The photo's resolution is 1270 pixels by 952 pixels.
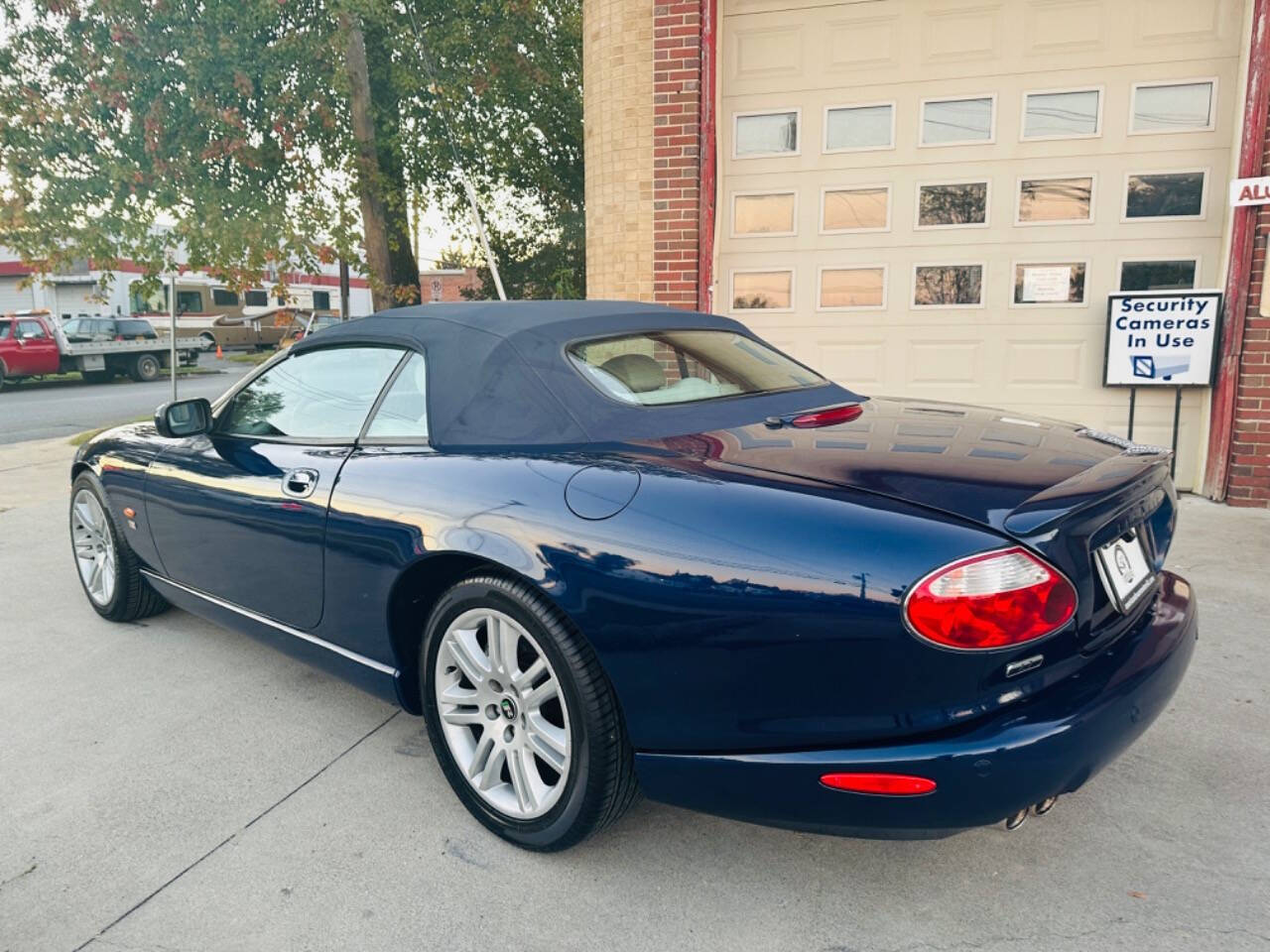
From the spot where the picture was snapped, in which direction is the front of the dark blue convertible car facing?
facing away from the viewer and to the left of the viewer

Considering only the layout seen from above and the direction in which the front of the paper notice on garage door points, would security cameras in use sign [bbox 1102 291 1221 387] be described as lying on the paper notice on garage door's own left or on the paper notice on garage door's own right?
on the paper notice on garage door's own left

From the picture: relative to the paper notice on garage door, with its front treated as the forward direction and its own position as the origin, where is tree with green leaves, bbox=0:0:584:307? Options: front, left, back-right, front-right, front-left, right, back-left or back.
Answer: right

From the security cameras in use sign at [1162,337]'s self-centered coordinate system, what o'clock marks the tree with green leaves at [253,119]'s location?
The tree with green leaves is roughly at 3 o'clock from the security cameras in use sign.

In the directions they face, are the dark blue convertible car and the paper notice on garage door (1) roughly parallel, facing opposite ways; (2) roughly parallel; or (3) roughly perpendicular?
roughly perpendicular

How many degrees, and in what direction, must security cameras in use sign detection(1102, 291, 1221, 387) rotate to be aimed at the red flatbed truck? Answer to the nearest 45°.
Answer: approximately 90° to its right

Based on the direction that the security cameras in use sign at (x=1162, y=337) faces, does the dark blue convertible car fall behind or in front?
in front

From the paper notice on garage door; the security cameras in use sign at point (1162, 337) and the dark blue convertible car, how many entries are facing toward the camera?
2

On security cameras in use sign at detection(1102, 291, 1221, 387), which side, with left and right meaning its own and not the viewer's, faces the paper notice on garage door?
right

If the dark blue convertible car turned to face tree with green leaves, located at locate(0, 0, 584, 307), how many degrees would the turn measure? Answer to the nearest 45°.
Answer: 0° — it already faces it

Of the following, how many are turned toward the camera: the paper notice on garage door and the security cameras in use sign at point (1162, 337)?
2

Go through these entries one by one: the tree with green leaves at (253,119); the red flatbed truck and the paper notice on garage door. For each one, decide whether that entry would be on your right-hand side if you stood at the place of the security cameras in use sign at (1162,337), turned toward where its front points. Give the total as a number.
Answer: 3

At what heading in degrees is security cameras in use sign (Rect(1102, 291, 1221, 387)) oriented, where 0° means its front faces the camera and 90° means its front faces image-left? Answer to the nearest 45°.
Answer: approximately 0°
